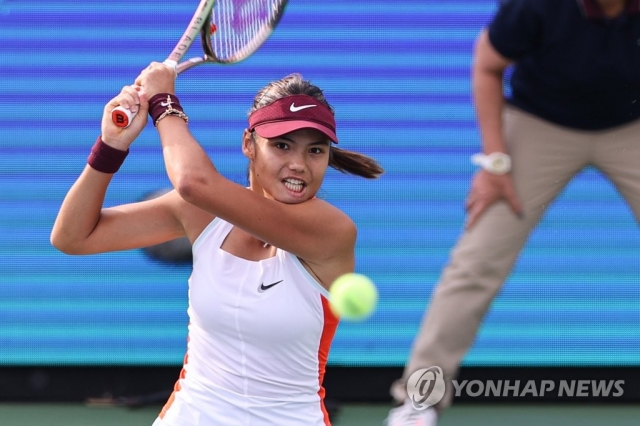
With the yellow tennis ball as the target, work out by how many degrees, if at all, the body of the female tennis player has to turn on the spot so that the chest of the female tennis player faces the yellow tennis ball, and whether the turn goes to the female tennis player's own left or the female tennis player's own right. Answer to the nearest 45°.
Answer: approximately 45° to the female tennis player's own left

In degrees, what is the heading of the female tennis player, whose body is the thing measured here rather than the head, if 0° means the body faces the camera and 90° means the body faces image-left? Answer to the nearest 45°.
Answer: approximately 0°
